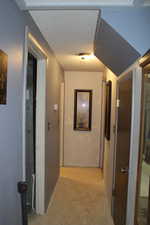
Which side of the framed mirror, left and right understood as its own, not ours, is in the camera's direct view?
front

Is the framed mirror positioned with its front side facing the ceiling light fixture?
yes
